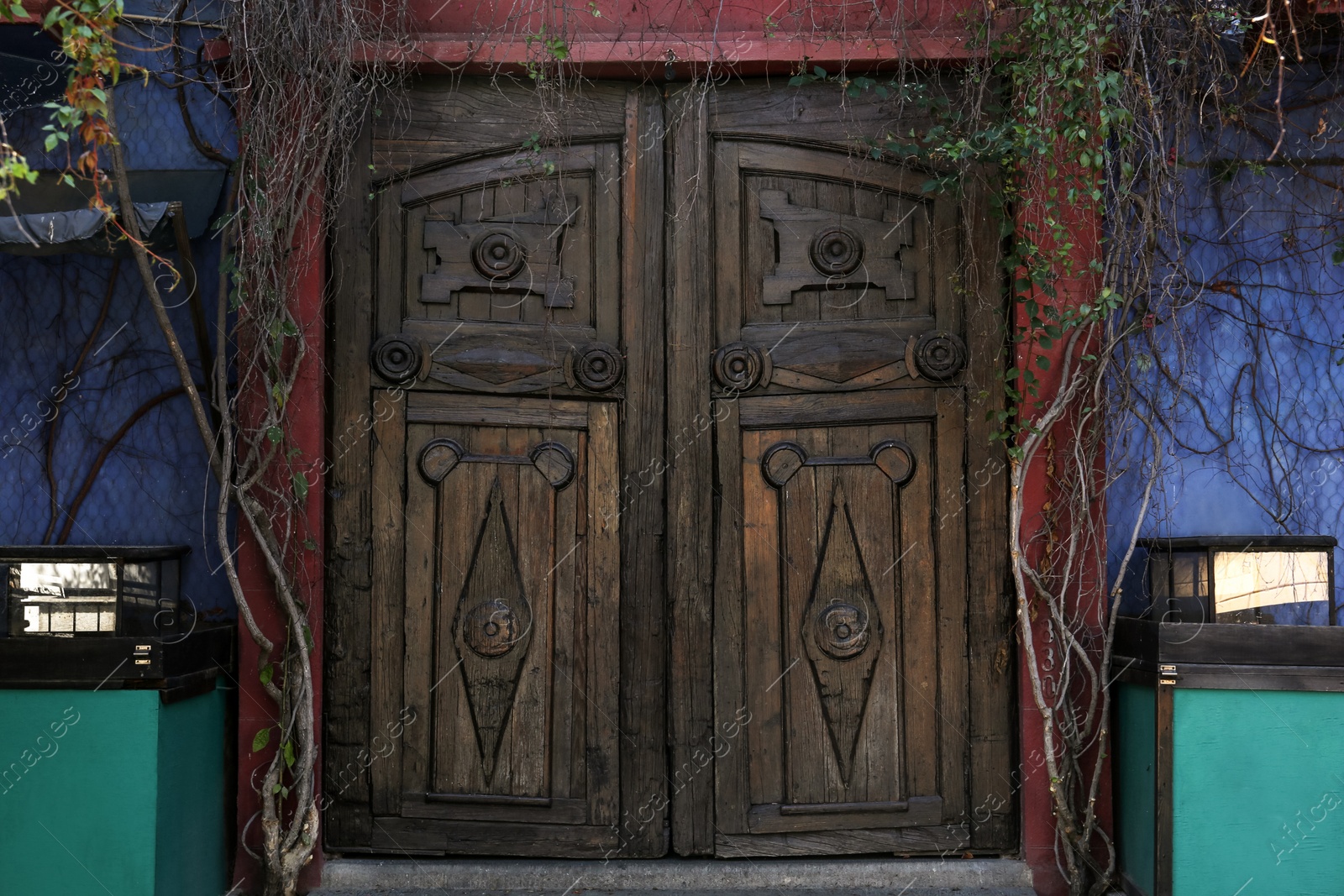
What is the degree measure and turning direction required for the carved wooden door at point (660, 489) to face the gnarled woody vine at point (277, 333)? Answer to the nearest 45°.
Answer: approximately 90° to its right

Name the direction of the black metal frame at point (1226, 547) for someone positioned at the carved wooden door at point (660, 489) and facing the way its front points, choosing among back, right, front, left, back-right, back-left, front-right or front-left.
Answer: left

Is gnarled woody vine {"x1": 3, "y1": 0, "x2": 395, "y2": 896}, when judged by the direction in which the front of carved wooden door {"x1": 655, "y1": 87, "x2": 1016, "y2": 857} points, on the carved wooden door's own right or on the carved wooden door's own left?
on the carved wooden door's own right

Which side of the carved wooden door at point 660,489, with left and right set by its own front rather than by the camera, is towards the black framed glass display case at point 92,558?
right

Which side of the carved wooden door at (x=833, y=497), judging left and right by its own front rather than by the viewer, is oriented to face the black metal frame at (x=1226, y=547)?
left

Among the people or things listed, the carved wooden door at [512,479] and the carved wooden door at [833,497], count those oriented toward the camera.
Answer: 2

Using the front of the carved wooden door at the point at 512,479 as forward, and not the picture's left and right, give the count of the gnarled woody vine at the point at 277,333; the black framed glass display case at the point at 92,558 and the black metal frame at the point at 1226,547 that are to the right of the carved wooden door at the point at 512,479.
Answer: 2

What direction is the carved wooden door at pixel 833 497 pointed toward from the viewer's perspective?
toward the camera

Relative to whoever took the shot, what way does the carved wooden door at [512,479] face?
facing the viewer

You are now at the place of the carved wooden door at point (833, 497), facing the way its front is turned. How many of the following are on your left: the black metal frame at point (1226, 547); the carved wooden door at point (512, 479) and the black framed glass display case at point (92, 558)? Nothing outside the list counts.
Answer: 1

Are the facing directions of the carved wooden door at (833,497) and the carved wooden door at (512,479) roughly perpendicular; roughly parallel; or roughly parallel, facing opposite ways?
roughly parallel
